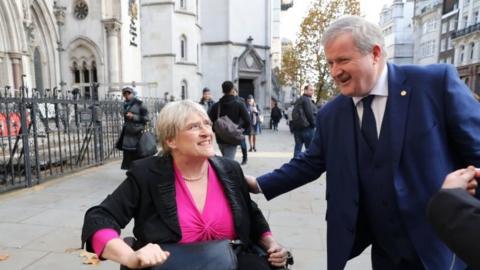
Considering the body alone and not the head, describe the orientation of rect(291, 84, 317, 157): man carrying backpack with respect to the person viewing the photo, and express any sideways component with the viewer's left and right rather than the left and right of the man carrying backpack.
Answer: facing away from the viewer and to the right of the viewer

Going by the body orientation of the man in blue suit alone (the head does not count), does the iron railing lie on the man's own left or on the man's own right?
on the man's own right

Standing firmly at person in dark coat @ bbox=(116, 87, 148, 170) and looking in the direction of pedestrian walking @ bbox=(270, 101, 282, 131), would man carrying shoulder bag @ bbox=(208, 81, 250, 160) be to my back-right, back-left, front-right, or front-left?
front-right
